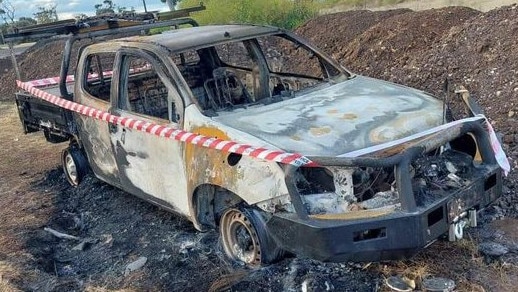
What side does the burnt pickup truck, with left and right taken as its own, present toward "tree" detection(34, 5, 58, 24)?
back

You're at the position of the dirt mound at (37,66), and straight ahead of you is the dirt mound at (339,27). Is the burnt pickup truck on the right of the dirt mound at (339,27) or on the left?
right

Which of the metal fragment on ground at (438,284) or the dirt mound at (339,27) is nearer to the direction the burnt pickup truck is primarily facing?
the metal fragment on ground

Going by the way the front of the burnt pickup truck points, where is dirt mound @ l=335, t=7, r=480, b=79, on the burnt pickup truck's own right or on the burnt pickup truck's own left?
on the burnt pickup truck's own left

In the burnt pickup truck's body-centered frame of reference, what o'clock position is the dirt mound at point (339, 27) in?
The dirt mound is roughly at 8 o'clock from the burnt pickup truck.

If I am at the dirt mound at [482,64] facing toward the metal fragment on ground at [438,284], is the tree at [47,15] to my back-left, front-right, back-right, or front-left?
back-right

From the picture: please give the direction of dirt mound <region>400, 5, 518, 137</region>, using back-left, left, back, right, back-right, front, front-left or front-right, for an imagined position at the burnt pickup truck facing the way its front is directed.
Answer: left

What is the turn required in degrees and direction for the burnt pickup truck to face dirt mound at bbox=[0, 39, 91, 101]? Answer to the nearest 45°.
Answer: approximately 180°

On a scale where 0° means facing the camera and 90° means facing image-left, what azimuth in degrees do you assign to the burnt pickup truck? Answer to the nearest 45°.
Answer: approximately 315°

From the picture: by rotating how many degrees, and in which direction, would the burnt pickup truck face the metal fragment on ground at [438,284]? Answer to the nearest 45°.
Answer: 0° — it already faces it

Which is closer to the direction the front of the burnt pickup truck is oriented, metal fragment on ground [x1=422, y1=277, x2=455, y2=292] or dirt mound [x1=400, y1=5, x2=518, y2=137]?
the metal fragment on ground
